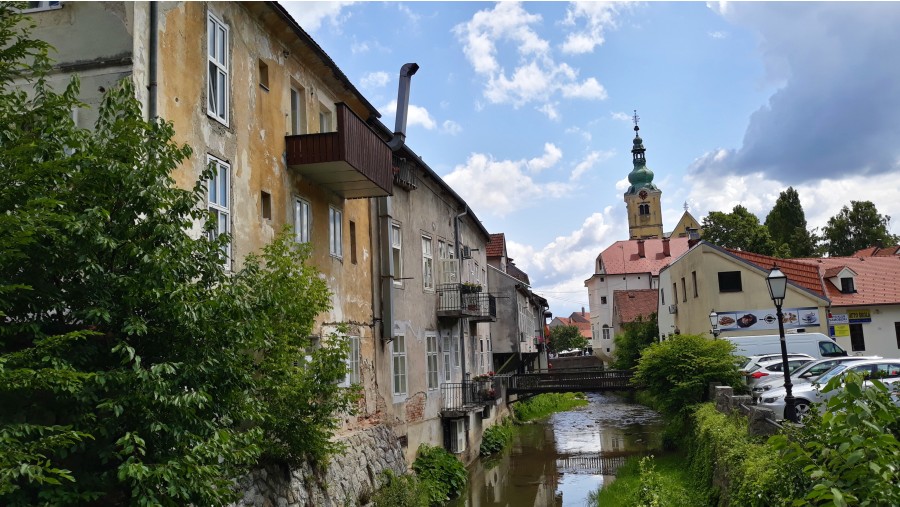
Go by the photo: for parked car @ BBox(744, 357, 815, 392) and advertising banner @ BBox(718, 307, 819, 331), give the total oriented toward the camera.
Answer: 1

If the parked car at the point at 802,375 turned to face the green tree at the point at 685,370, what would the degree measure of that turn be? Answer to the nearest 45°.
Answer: approximately 45° to its right

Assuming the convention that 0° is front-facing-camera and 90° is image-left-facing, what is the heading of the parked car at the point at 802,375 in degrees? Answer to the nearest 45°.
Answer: approximately 45°

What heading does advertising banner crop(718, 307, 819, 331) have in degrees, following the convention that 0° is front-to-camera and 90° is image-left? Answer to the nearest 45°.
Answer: approximately 0°
